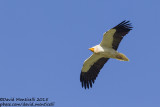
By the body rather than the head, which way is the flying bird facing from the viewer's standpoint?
to the viewer's left
